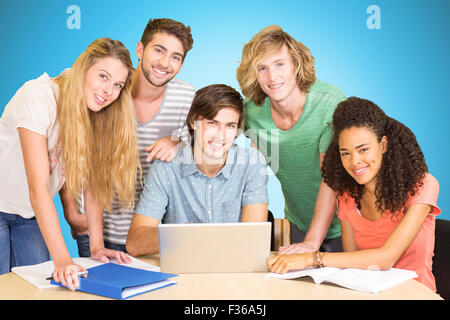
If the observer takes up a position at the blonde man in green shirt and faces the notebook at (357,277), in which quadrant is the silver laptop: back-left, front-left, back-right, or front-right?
front-right

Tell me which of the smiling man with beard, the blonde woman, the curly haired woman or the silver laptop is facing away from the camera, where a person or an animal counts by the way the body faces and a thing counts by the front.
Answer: the silver laptop

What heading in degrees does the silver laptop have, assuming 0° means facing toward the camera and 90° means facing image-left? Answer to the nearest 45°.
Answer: approximately 180°

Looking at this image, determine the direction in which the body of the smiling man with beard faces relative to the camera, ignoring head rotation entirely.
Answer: toward the camera

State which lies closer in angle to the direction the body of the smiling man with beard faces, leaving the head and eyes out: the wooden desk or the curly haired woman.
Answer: the wooden desk

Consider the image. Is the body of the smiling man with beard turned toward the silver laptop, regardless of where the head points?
yes

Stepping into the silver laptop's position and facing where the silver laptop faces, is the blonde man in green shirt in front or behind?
in front

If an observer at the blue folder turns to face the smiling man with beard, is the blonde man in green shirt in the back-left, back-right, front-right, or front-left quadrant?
front-right

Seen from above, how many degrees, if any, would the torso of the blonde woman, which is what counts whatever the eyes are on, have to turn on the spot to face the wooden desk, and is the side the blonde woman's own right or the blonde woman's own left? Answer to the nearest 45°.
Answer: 0° — they already face it

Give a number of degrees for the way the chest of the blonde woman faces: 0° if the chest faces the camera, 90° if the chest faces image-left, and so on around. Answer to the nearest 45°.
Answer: approximately 315°

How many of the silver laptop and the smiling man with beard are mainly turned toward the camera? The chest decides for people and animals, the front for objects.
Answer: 1

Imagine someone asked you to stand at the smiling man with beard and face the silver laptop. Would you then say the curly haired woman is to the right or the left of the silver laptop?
left
